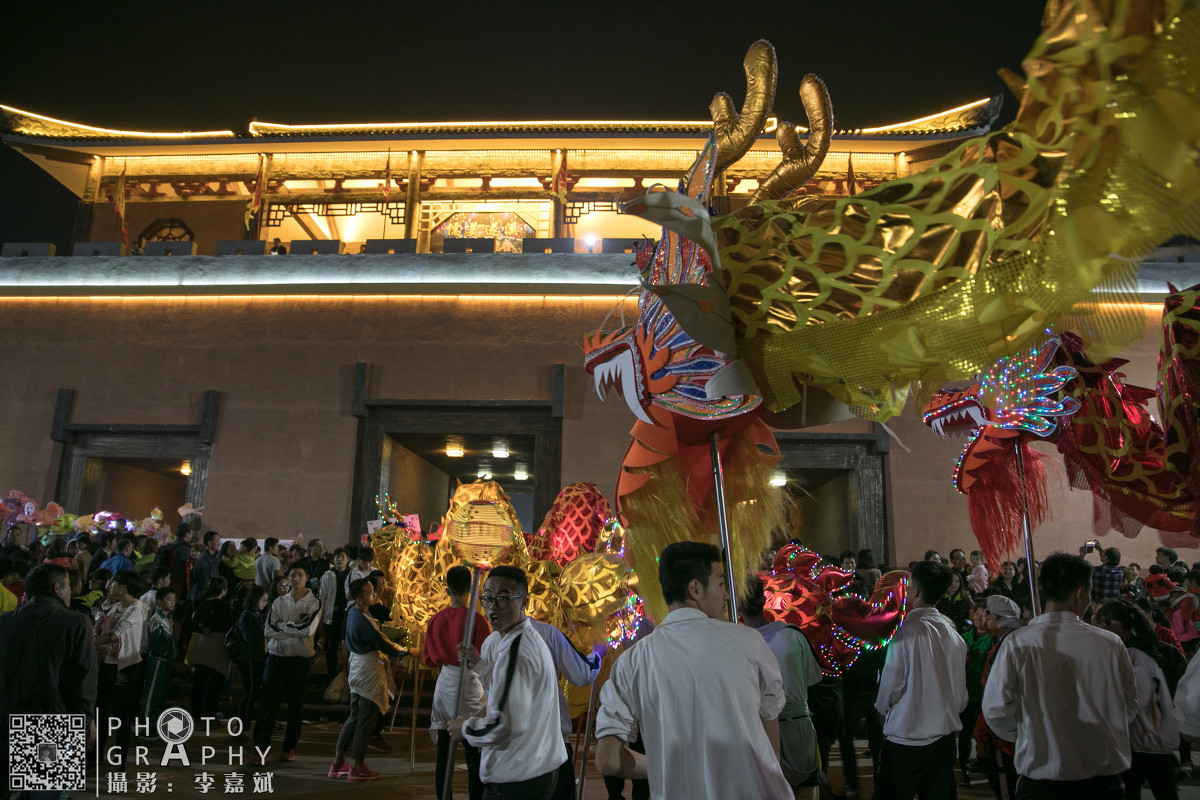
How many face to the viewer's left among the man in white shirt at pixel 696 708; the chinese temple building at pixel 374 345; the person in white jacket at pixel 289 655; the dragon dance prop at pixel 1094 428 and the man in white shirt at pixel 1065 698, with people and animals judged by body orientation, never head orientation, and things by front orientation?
1

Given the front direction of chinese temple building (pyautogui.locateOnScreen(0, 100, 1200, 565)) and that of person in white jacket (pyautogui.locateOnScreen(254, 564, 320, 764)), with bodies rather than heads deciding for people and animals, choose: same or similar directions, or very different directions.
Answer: same or similar directions

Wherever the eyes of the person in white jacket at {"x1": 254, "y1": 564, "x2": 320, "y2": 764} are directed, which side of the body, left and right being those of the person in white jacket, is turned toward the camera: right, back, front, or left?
front

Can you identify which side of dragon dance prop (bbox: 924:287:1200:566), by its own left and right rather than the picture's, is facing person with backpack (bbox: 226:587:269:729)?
front

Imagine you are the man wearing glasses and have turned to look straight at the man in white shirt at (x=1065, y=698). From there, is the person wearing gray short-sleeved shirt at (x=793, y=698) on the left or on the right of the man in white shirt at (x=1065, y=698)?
left

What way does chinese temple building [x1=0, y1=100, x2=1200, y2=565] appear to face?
toward the camera

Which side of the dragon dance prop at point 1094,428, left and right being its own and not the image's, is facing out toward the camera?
left

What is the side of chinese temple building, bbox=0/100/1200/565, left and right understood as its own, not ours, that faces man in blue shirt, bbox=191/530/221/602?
front

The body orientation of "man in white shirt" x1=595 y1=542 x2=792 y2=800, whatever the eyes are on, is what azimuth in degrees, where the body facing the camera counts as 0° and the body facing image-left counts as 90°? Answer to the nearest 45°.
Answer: approximately 180°

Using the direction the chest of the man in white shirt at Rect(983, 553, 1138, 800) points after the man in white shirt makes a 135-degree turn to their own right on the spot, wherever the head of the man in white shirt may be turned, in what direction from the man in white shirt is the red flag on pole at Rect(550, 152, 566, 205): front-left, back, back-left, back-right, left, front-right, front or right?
back

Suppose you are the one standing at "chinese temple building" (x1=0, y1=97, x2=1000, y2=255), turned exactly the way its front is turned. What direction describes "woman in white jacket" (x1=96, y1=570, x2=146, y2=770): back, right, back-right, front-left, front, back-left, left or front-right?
front

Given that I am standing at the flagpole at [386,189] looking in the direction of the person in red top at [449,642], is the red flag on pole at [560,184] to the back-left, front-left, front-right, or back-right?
front-left
